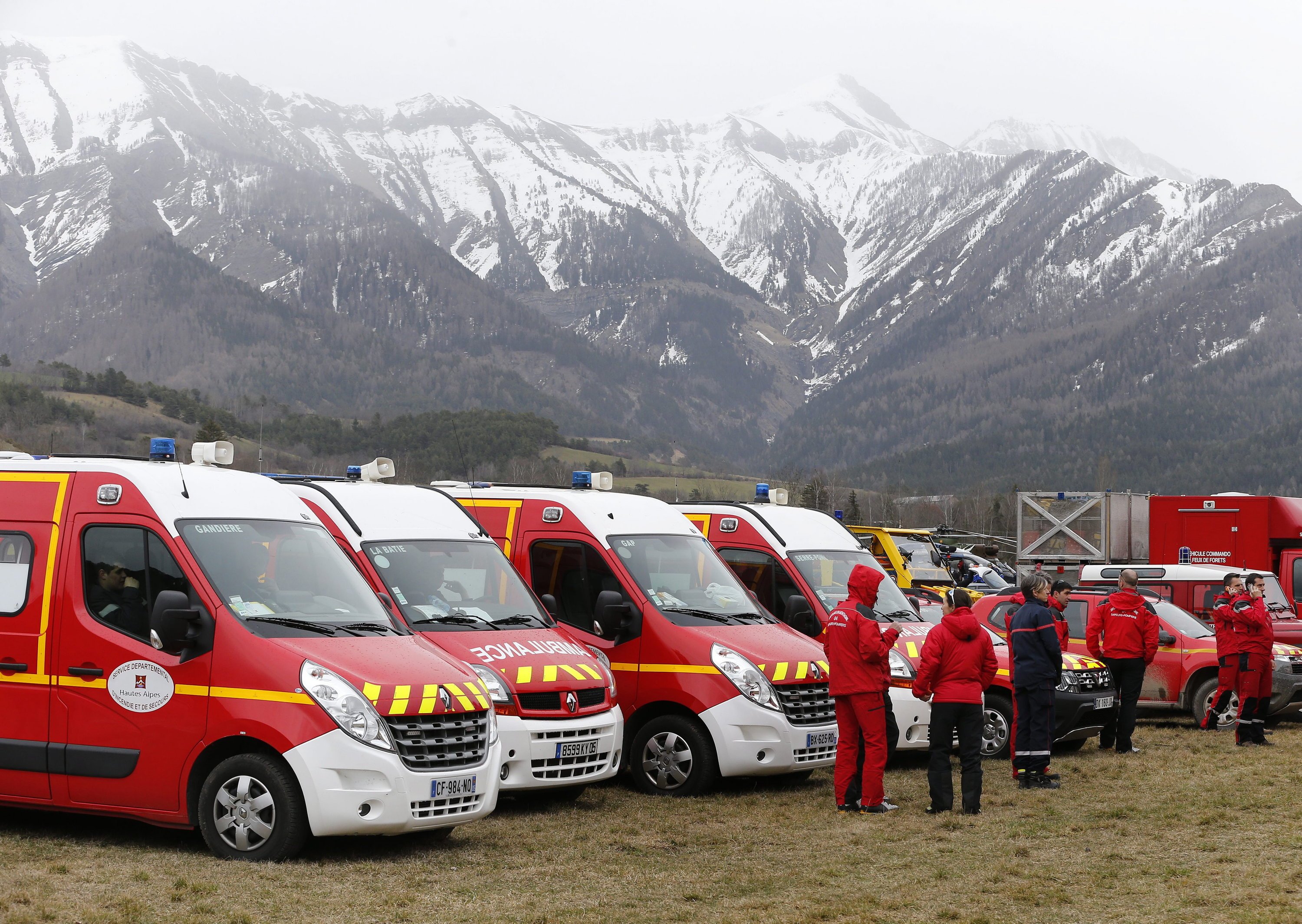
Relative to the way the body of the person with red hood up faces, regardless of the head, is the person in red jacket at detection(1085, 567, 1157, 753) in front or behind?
in front

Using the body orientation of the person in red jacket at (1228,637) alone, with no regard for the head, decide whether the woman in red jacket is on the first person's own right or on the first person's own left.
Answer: on the first person's own right

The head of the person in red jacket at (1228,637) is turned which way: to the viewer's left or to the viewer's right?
to the viewer's right

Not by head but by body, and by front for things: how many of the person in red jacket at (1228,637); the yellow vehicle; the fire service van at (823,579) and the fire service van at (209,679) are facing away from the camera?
0

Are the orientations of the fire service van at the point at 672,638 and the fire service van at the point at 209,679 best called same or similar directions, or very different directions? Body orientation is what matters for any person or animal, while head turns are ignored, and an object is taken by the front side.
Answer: same or similar directions

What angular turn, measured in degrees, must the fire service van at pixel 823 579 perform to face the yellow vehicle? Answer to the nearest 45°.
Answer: approximately 135° to its left

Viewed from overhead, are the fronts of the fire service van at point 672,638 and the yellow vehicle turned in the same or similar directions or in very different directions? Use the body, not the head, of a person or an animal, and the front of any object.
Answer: same or similar directions

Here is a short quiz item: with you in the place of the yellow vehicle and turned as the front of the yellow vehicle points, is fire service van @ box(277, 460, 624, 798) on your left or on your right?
on your right

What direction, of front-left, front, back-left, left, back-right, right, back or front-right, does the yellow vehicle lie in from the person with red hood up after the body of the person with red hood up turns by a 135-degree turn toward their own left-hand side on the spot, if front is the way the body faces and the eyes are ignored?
right
